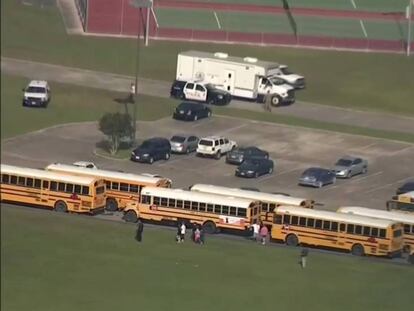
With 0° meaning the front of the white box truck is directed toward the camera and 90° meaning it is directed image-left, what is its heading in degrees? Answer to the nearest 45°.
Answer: approximately 315°

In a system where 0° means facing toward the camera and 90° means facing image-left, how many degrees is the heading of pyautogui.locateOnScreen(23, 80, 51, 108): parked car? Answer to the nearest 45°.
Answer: approximately 0°

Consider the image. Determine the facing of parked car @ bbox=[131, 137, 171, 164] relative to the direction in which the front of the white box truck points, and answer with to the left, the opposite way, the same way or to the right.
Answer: to the right

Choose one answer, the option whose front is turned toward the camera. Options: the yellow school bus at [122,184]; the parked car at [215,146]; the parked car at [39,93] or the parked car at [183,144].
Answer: the parked car at [39,93]
